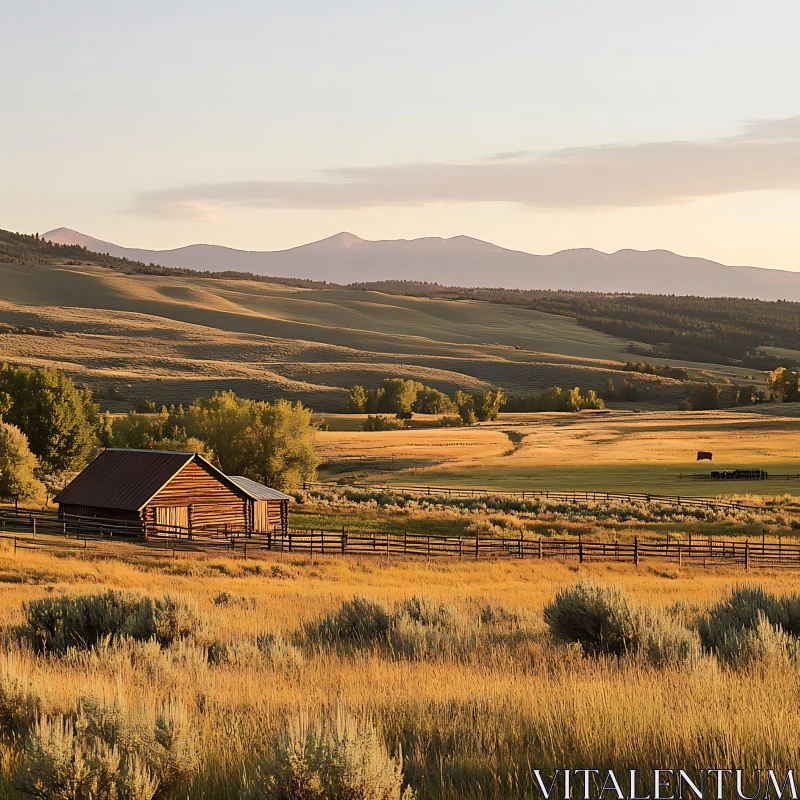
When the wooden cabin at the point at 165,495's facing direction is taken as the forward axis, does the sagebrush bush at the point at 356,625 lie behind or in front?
in front

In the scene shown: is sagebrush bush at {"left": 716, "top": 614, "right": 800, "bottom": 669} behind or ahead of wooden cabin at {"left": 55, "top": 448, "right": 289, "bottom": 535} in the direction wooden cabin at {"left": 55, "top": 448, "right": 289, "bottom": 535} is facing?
ahead

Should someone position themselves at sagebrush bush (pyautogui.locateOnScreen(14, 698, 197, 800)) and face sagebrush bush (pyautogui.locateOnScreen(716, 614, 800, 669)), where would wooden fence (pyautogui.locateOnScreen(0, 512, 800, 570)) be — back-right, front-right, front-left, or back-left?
front-left

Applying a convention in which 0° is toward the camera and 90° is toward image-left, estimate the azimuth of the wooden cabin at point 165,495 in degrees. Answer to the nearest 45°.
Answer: approximately 315°

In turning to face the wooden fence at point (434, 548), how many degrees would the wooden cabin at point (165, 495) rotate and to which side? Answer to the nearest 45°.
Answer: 0° — it already faces it

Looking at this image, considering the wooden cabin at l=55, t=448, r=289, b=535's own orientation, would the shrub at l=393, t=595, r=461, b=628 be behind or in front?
in front
